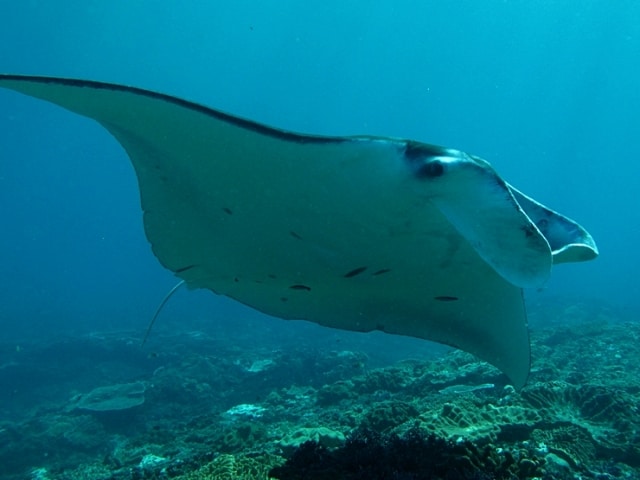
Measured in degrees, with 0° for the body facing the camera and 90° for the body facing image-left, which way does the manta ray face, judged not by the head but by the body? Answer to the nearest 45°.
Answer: approximately 315°
